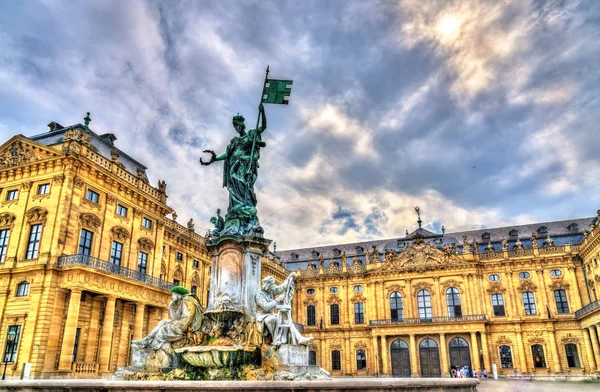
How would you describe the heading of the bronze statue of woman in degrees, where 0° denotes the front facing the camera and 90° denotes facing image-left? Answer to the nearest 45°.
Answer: approximately 0°

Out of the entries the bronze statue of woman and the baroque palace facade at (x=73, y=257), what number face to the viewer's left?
0

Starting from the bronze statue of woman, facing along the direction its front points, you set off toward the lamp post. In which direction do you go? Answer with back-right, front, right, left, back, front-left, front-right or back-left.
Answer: back-right

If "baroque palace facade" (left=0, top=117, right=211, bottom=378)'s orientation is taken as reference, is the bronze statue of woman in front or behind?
in front

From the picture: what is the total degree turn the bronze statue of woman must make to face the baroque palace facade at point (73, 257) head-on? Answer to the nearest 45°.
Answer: approximately 135° to its right
